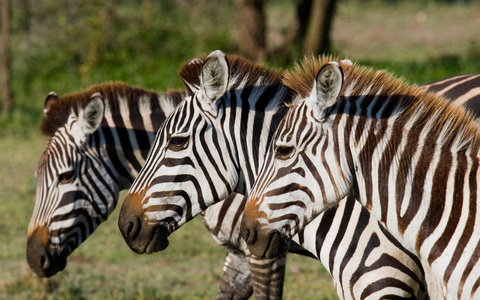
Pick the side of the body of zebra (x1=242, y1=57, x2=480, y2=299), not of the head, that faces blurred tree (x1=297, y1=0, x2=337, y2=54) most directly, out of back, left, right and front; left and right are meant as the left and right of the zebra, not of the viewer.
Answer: right

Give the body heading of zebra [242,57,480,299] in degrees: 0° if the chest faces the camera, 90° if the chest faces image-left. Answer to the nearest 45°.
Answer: approximately 90°

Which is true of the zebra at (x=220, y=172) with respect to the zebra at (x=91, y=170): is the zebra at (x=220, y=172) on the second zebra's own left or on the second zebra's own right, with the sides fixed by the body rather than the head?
on the second zebra's own left

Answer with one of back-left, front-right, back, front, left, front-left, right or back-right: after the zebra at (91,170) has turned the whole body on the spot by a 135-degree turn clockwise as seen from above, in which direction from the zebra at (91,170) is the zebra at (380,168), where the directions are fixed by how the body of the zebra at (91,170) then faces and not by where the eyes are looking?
right

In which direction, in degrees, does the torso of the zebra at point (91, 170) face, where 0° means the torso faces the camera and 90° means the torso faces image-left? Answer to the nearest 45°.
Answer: approximately 90°
